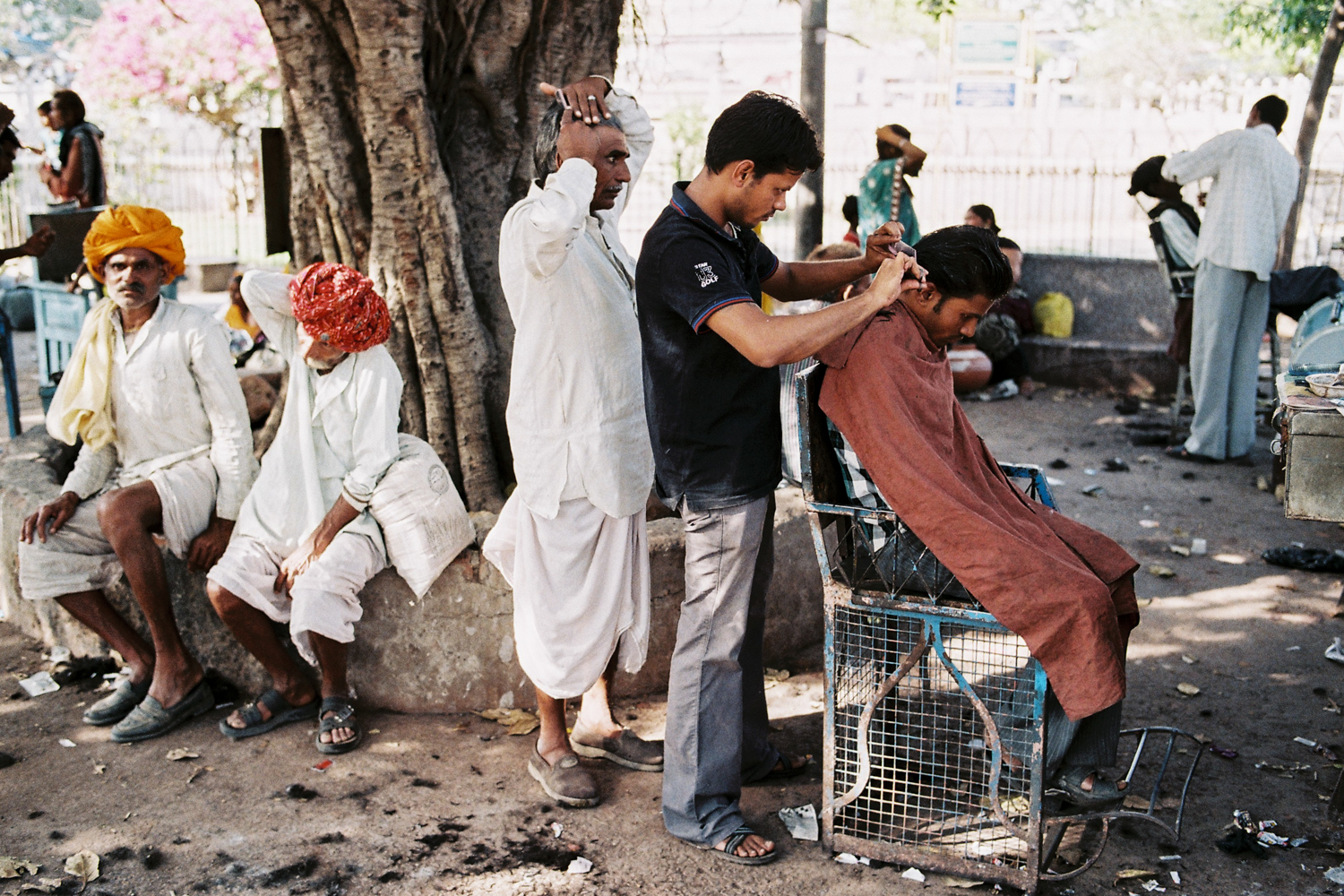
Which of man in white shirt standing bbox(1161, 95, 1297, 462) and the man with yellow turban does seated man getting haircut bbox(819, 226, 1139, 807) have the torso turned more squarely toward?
the man in white shirt standing

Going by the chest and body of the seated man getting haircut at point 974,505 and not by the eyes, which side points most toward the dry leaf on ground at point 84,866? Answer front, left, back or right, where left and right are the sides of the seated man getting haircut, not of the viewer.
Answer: back

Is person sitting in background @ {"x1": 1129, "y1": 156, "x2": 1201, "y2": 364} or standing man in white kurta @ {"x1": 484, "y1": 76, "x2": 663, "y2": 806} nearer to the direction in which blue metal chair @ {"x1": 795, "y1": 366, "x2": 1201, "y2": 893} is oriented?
the person sitting in background

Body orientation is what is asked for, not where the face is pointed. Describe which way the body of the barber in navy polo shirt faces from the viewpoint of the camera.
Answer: to the viewer's right

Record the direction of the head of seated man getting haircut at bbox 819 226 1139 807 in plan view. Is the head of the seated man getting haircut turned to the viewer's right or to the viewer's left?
to the viewer's right

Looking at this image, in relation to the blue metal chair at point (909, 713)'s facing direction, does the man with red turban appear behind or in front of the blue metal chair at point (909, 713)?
behind

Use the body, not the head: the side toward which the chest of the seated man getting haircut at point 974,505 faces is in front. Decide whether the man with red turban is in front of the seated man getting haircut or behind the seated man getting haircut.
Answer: behind

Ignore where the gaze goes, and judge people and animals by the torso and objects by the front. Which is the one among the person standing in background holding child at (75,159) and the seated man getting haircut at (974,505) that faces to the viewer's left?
the person standing in background holding child

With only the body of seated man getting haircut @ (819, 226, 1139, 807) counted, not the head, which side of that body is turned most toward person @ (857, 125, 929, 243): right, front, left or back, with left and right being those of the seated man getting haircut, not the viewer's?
left

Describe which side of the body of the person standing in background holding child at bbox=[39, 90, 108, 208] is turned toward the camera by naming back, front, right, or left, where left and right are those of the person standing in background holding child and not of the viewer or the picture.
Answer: left

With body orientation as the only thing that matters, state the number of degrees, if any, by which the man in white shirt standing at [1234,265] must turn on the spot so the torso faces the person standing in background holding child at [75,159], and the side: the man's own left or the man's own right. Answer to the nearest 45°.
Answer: approximately 45° to the man's own left

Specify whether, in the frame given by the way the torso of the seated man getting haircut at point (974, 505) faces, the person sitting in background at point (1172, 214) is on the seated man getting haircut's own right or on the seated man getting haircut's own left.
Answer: on the seated man getting haircut's own left

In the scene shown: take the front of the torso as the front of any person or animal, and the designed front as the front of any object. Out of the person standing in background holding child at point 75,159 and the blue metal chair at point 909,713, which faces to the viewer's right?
the blue metal chair
